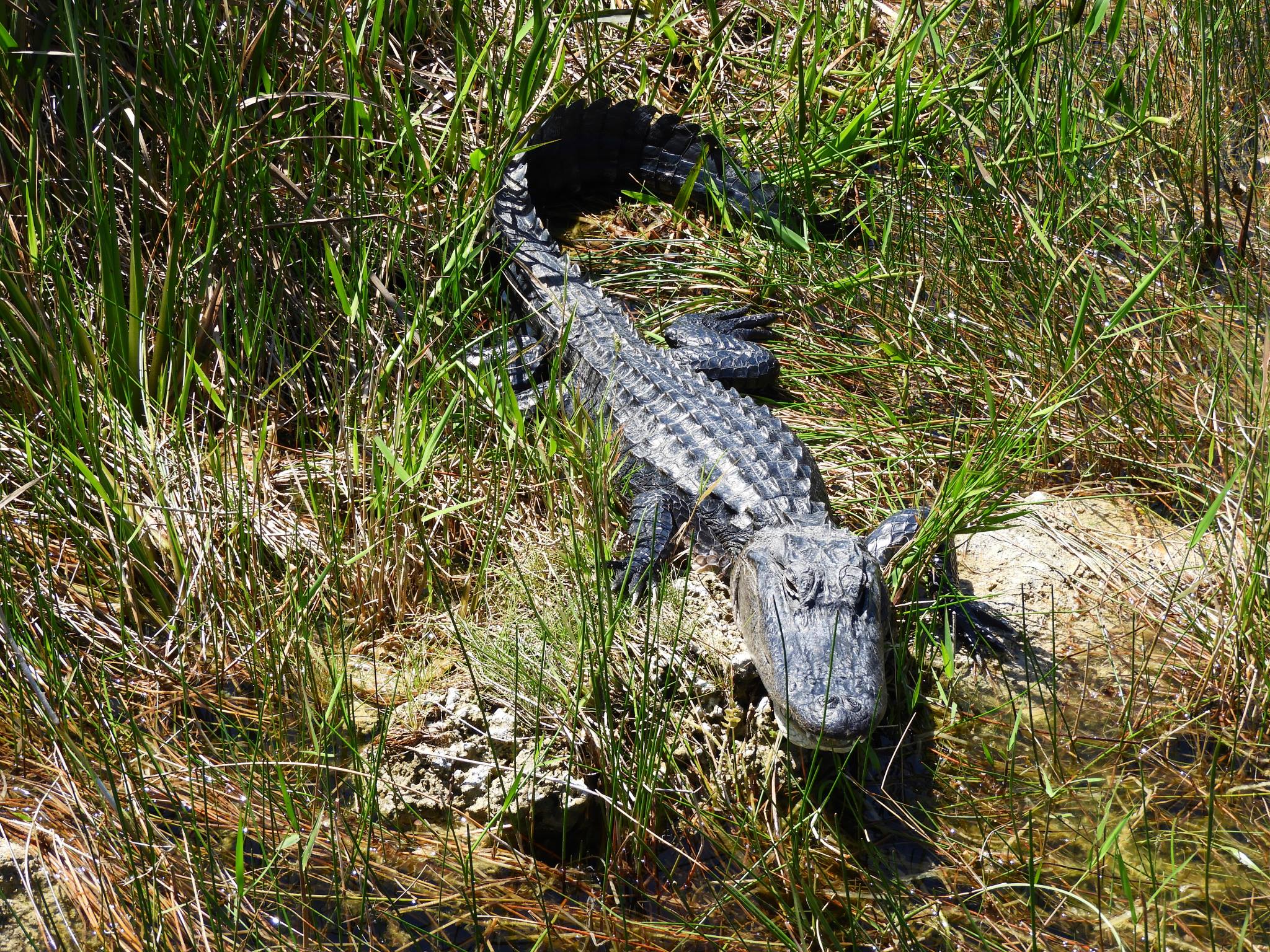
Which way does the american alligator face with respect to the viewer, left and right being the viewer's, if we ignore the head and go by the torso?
facing the viewer and to the right of the viewer
